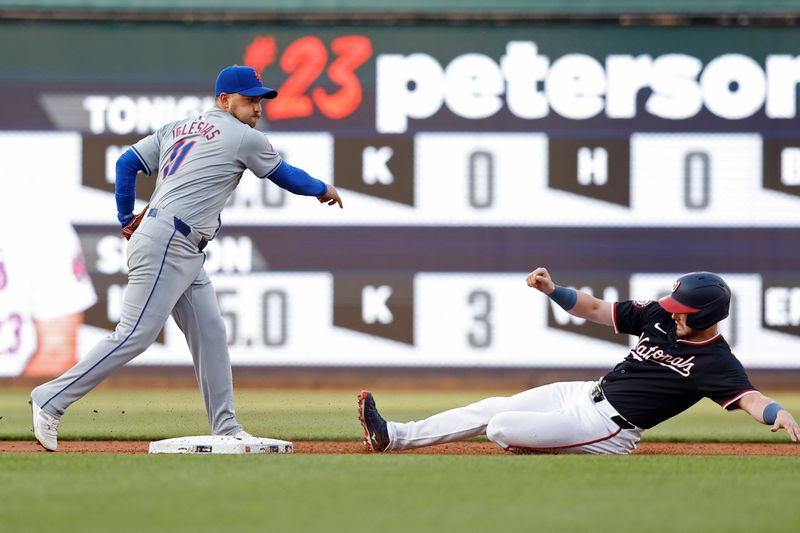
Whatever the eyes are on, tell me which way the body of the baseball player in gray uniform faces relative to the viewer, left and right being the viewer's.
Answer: facing away from the viewer and to the right of the viewer

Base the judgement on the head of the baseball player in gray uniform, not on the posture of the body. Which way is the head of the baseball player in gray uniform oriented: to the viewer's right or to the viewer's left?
to the viewer's right

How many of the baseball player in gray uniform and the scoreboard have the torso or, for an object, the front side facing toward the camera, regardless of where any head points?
1

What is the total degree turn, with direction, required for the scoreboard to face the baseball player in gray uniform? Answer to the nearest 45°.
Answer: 0° — it already faces them
